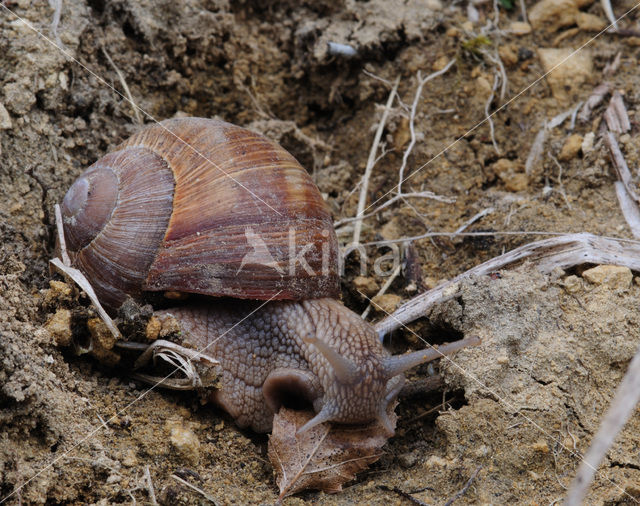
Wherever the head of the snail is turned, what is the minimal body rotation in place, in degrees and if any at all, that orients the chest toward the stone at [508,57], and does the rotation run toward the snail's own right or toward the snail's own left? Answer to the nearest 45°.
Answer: approximately 90° to the snail's own left

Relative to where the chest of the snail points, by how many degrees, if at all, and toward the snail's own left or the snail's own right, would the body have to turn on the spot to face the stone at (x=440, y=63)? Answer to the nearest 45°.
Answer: approximately 90° to the snail's own left

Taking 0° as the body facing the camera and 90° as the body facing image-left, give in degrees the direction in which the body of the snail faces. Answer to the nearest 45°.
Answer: approximately 315°

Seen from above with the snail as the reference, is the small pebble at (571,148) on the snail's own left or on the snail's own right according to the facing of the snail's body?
on the snail's own left

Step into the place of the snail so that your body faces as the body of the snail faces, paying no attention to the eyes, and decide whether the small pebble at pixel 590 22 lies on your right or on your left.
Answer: on your left

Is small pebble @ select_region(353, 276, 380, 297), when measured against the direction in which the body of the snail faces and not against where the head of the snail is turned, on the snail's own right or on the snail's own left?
on the snail's own left
